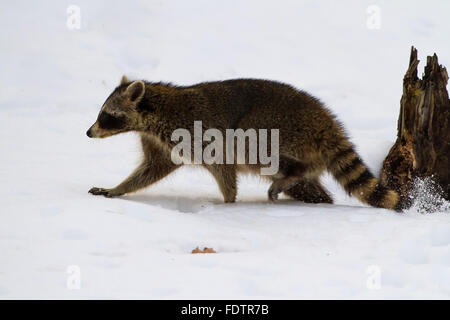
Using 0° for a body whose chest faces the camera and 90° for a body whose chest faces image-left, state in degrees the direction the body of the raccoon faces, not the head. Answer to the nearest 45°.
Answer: approximately 90°

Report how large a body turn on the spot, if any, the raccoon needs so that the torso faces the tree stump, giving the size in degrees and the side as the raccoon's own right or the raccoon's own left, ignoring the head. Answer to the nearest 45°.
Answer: approximately 180°
